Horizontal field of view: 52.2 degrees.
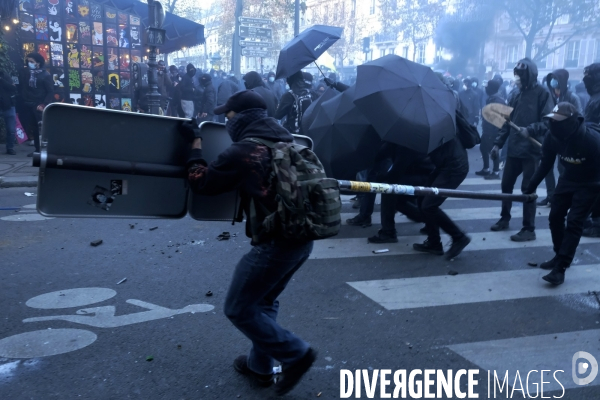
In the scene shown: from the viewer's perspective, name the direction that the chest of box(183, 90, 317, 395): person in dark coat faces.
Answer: to the viewer's left

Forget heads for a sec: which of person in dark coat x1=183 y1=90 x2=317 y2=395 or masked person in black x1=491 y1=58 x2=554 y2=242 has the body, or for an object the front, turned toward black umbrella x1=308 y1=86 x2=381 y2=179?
the masked person in black

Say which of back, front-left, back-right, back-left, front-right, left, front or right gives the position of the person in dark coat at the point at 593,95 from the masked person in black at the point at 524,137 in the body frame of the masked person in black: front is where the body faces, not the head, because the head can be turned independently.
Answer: back

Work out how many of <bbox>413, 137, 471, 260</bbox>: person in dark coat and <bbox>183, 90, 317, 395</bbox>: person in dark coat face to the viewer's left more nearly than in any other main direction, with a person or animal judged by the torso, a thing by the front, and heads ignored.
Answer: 2

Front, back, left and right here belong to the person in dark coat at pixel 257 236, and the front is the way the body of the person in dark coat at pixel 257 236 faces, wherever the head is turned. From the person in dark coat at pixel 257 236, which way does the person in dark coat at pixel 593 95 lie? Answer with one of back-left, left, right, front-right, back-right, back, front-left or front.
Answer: back-right

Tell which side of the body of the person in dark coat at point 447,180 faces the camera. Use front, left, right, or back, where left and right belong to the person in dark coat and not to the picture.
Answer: left

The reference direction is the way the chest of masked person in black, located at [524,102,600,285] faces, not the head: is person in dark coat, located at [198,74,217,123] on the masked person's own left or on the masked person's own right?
on the masked person's own right

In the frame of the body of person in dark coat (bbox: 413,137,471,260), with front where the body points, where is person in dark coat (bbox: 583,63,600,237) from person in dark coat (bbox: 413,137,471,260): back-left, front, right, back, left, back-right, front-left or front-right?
back-right

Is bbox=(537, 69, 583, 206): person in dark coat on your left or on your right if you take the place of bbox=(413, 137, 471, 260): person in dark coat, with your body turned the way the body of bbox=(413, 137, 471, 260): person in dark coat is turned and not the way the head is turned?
on your right

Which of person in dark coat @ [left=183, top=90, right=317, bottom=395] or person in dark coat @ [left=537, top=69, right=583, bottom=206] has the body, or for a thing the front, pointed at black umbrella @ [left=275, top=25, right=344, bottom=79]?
person in dark coat @ [left=537, top=69, right=583, bottom=206]
